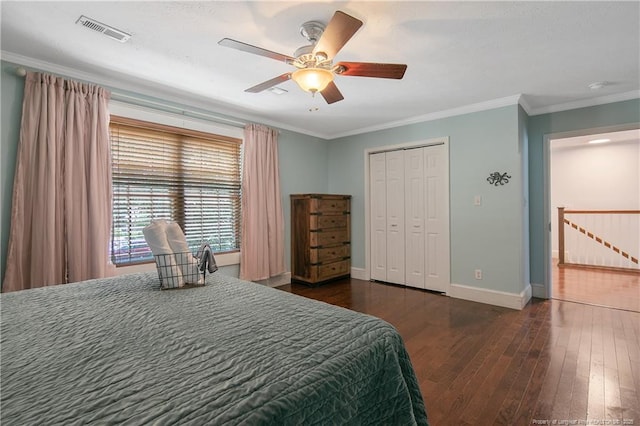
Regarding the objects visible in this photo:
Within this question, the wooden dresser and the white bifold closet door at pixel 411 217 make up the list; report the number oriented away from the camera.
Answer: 0

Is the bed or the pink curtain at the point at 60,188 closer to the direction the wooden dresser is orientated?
the bed

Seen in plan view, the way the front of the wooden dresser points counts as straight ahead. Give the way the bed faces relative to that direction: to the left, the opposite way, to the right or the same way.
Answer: to the left

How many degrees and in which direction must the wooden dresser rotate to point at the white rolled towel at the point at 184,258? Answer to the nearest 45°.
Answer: approximately 45° to its right

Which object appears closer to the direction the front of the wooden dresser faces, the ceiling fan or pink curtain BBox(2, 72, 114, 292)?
the ceiling fan

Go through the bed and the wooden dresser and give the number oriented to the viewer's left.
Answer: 0

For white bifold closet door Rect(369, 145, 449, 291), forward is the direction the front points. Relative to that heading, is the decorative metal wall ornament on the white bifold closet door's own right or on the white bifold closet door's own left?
on the white bifold closet door's own left

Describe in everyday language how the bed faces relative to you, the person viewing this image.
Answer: facing away from the viewer and to the right of the viewer

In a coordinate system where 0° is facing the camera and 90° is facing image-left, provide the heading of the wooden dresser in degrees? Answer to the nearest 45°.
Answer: approximately 315°

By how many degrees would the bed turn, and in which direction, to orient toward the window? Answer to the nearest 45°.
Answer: approximately 45° to its left
